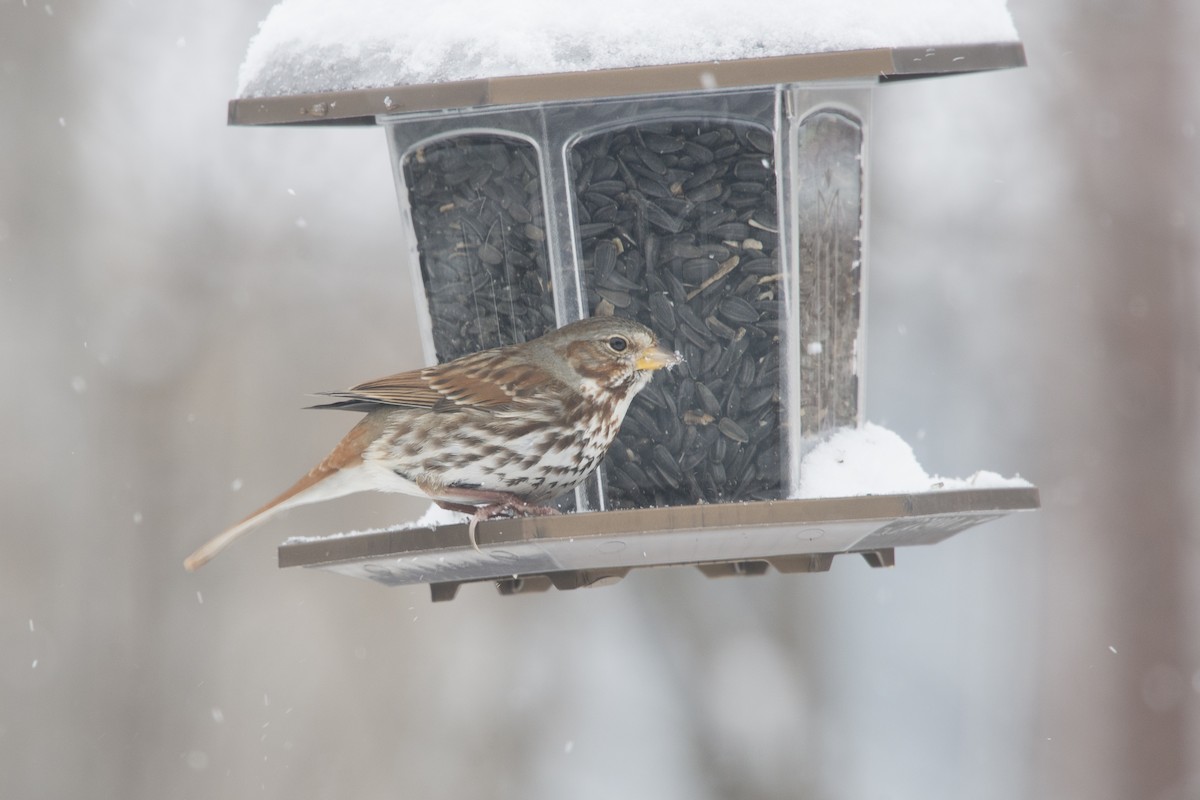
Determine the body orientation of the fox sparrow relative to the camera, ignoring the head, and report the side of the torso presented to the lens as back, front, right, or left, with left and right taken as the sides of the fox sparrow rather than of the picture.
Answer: right

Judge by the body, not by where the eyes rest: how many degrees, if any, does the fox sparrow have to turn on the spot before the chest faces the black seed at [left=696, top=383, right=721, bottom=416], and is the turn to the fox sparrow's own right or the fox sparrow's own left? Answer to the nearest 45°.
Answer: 0° — it already faces it

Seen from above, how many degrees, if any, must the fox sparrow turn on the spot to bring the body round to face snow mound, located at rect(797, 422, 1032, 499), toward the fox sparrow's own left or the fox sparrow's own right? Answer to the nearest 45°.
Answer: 0° — it already faces it
